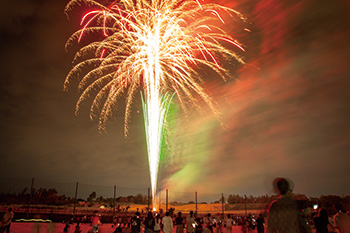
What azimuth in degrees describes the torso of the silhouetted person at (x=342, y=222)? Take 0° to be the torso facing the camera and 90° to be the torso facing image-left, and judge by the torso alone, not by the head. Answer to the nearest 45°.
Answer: approximately 135°

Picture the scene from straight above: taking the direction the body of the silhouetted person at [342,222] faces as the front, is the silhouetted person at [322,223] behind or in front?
in front

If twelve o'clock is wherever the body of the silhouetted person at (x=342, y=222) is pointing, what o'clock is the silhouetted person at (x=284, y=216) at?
the silhouetted person at (x=284, y=216) is roughly at 8 o'clock from the silhouetted person at (x=342, y=222).
